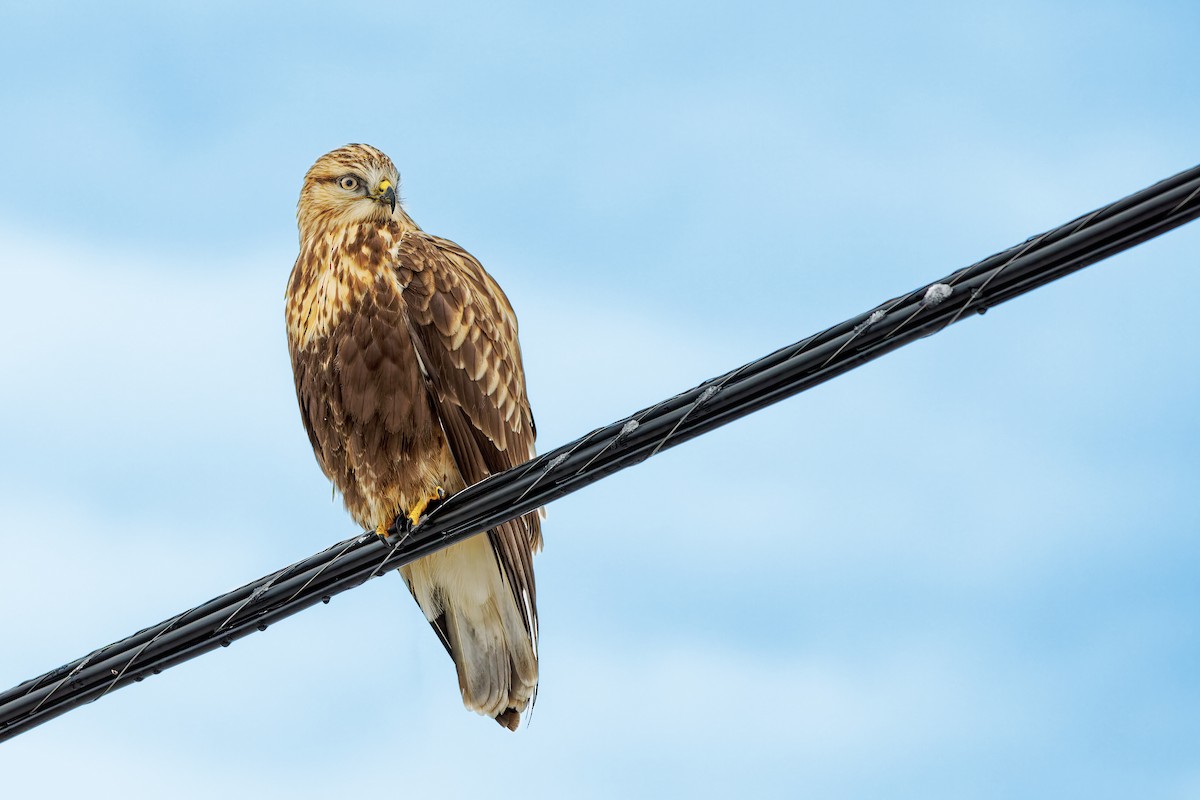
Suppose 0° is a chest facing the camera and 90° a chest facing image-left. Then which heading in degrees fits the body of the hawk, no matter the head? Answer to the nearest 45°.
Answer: approximately 45°
